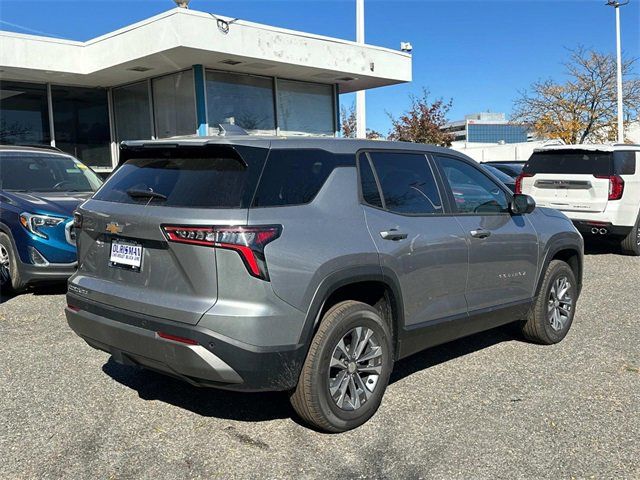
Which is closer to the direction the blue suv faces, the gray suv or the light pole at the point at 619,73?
the gray suv

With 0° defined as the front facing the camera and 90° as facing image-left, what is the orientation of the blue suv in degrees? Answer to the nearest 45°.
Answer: approximately 315°

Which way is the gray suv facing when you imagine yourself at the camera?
facing away from the viewer and to the right of the viewer

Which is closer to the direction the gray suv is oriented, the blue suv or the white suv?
the white suv

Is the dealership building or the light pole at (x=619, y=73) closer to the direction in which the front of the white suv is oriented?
the light pole

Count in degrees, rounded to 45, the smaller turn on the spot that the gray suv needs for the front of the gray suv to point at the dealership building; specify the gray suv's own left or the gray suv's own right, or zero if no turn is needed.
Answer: approximately 45° to the gray suv's own left

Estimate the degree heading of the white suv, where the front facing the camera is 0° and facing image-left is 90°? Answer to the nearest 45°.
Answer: approximately 225°

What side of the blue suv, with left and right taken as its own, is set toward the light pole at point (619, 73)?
left

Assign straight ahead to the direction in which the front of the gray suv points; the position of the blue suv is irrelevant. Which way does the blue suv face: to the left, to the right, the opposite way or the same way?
to the right

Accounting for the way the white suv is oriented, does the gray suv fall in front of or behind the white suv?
behind

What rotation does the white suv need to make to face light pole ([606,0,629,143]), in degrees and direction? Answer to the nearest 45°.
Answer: approximately 45° to its left
